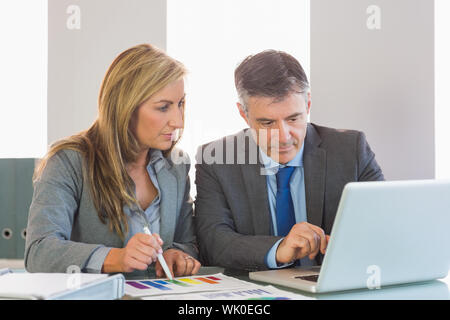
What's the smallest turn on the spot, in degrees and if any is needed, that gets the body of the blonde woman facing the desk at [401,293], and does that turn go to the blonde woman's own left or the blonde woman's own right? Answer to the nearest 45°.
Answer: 0° — they already face it

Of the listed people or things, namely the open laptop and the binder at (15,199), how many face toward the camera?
1

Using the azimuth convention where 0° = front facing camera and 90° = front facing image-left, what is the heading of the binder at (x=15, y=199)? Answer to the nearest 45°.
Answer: approximately 0°

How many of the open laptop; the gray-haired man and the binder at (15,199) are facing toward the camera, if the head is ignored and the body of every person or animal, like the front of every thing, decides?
2
